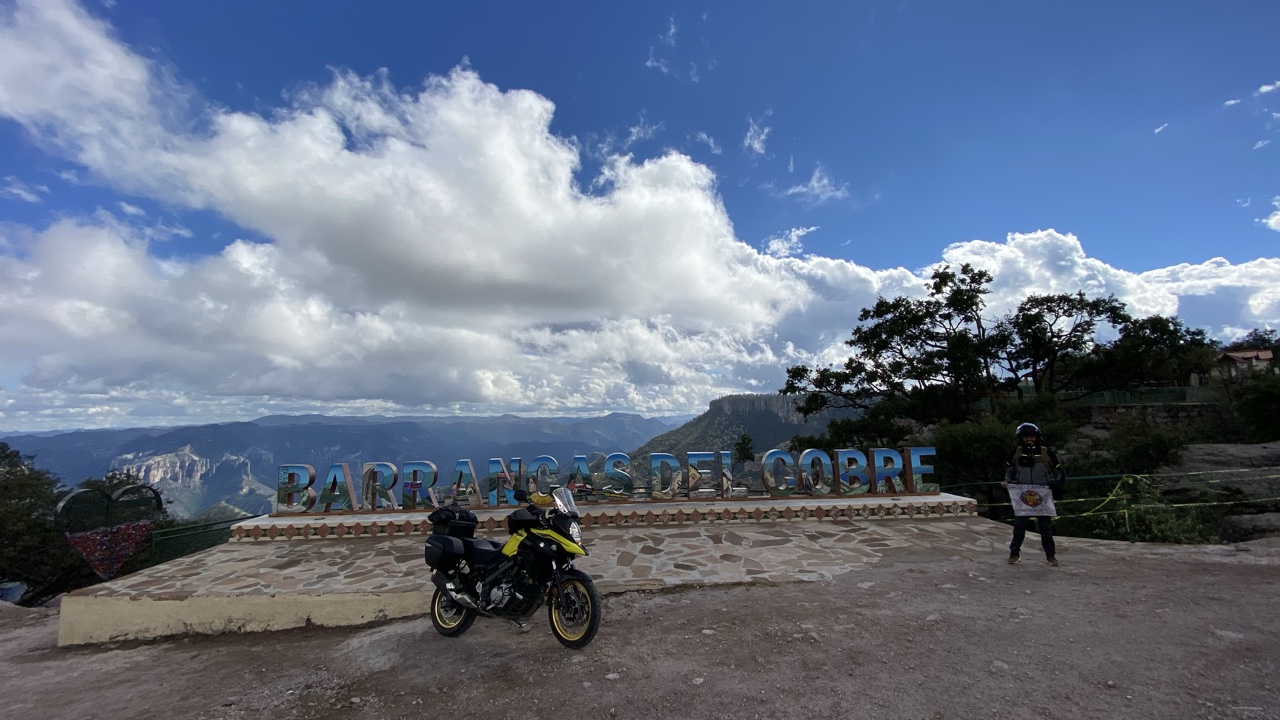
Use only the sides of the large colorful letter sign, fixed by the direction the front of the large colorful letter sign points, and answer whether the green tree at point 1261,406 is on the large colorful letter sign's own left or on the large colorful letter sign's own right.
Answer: on the large colorful letter sign's own left

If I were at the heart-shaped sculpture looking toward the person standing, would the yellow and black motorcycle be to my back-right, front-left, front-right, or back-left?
front-right

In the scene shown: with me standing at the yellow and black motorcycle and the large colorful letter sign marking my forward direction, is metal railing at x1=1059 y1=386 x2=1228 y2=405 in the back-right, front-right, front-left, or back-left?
front-right

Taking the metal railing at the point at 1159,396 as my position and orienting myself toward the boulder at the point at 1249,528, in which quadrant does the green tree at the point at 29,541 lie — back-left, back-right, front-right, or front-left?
front-right

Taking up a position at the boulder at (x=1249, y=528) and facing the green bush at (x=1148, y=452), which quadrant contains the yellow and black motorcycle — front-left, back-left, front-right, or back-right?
back-left

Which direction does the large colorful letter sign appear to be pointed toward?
toward the camera

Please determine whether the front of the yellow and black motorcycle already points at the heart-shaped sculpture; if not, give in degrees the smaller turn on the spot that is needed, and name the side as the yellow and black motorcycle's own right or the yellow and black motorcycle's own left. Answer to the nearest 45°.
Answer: approximately 180°

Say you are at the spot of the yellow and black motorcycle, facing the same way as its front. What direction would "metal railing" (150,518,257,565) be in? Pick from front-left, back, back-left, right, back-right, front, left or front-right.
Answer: back

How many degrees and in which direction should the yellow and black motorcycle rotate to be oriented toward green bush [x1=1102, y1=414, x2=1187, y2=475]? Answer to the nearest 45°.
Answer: approximately 90° to its left

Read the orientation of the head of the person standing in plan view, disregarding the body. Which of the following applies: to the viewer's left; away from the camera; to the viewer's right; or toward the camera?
toward the camera

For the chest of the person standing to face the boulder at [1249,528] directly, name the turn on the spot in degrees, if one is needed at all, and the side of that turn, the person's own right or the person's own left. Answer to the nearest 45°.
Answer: approximately 135° to the person's own left

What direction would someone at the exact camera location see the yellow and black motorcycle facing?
facing the viewer and to the right of the viewer

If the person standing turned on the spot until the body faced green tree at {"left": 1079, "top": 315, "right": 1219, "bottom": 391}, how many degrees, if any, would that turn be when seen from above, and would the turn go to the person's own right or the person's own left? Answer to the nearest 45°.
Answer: approximately 180°

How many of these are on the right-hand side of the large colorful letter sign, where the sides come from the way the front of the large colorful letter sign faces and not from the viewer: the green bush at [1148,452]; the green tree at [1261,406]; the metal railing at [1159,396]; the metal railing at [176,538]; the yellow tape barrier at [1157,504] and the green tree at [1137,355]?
1

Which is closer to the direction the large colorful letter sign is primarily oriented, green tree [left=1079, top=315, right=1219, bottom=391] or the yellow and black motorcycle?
the yellow and black motorcycle

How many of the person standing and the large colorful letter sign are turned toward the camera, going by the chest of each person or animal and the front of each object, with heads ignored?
2

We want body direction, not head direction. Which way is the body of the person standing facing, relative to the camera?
toward the camera
